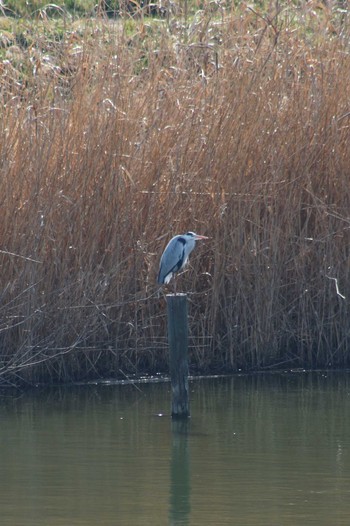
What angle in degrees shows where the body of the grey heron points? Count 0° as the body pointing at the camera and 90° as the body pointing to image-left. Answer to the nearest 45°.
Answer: approximately 270°
